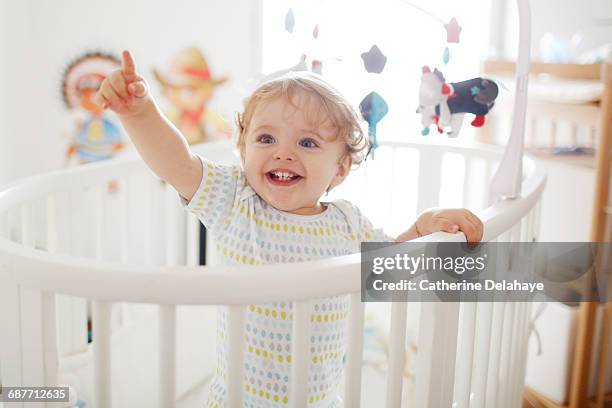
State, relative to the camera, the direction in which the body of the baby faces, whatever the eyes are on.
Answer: toward the camera

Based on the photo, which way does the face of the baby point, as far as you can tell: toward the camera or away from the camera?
toward the camera
